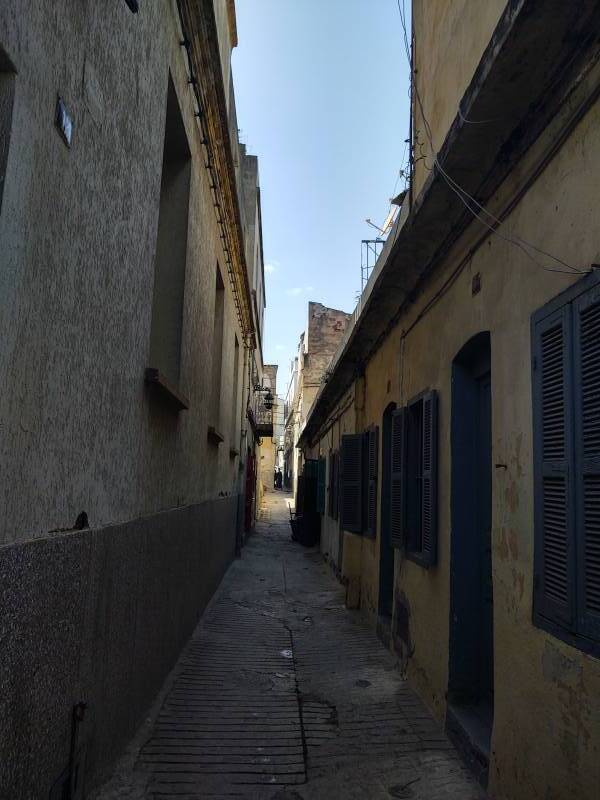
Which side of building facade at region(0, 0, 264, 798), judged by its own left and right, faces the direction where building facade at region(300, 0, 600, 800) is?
front

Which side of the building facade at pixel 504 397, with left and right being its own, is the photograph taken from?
left

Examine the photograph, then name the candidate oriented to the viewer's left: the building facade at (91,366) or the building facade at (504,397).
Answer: the building facade at (504,397)

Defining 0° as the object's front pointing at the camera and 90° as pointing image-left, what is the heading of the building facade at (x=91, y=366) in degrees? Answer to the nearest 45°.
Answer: approximately 270°

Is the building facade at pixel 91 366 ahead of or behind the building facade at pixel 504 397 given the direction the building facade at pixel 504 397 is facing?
ahead

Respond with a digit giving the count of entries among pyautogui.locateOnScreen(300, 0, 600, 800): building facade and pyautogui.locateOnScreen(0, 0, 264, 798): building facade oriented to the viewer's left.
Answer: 1
